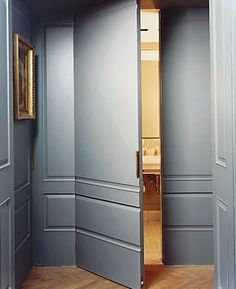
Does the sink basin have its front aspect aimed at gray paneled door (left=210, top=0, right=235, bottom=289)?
yes

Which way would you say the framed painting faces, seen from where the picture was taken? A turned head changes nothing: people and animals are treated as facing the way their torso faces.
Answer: facing to the right of the viewer

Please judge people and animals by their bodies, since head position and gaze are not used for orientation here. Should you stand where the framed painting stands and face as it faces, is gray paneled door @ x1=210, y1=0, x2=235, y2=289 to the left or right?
on its right

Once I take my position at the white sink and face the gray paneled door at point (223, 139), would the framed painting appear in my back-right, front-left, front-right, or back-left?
front-right

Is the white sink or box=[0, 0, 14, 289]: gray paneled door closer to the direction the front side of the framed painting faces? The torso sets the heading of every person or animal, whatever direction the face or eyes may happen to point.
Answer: the white sink

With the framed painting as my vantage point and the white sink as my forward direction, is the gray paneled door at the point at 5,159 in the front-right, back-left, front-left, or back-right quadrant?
back-right

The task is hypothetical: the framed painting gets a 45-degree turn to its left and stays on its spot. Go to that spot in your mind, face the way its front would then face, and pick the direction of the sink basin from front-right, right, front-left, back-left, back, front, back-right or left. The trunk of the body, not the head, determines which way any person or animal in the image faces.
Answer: front

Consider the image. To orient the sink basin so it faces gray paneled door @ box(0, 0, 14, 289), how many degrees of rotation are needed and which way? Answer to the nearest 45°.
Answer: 0° — it already faces it

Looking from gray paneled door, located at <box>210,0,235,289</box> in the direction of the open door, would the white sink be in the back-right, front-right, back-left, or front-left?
front-right

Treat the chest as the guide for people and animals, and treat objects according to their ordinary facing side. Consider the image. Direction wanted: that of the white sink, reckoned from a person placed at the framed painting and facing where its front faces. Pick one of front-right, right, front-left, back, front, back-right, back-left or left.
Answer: front-left

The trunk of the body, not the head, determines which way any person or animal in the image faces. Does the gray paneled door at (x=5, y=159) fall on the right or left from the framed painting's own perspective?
on its right

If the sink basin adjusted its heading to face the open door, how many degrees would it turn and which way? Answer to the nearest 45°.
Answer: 0° — it already faces it

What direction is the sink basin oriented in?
toward the camera
